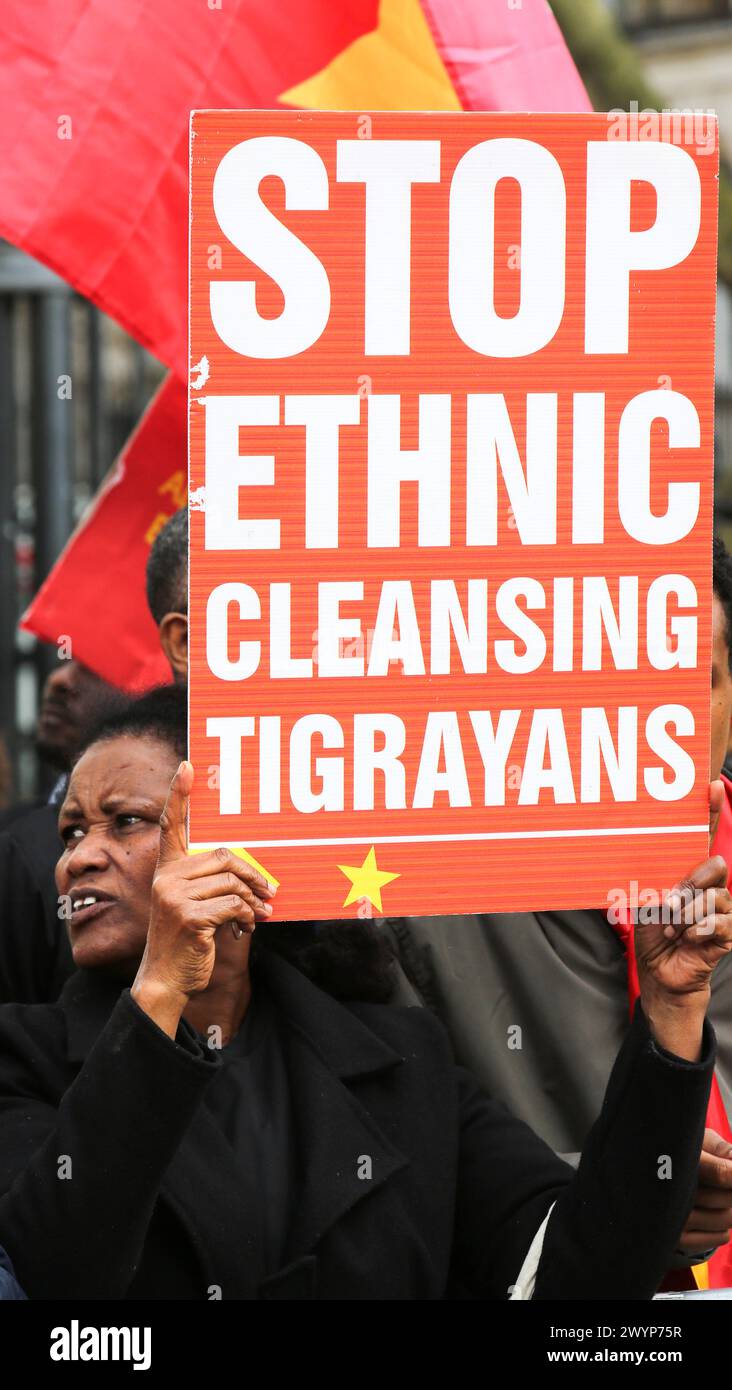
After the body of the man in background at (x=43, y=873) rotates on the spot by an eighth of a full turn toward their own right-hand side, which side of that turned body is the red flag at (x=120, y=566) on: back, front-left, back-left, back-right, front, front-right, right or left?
right
